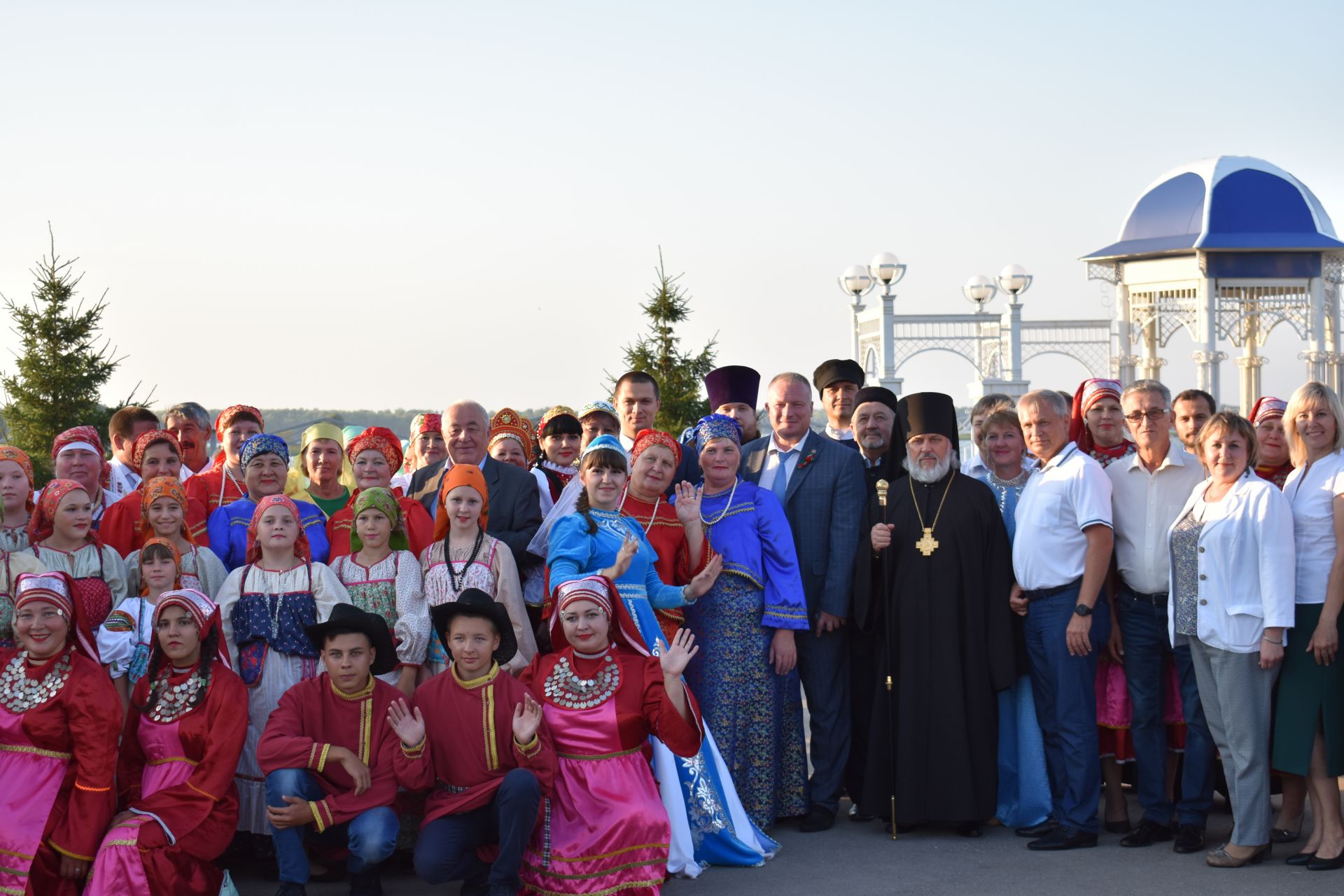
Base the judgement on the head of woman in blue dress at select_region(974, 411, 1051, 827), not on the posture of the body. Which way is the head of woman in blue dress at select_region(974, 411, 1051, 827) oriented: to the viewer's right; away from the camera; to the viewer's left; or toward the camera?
toward the camera

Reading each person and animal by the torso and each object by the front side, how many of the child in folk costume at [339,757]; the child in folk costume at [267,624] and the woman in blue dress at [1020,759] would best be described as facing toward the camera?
3

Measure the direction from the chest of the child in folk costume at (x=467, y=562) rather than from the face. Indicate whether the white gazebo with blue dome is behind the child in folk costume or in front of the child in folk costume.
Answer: behind

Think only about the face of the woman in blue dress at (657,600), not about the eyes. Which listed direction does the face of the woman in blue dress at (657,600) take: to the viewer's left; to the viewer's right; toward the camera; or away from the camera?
toward the camera

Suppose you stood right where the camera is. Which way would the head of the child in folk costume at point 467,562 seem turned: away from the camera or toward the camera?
toward the camera

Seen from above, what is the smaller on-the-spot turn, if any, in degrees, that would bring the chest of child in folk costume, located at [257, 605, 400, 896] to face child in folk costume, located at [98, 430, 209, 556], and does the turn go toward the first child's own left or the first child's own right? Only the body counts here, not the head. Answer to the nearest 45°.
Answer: approximately 135° to the first child's own right

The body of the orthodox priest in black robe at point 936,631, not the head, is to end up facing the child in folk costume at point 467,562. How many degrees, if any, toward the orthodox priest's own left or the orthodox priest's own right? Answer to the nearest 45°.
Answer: approximately 45° to the orthodox priest's own right

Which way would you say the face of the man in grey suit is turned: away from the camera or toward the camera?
toward the camera

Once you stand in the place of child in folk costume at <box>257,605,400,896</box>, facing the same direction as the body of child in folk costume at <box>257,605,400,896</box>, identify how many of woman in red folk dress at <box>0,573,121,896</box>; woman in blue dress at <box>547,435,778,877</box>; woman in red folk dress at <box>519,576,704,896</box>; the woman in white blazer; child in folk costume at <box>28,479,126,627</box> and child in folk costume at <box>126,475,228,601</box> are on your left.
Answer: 3

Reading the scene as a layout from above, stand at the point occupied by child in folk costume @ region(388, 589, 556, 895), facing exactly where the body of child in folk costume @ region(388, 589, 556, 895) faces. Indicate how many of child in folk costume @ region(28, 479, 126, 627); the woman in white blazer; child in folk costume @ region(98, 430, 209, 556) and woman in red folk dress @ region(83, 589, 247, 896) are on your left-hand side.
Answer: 1

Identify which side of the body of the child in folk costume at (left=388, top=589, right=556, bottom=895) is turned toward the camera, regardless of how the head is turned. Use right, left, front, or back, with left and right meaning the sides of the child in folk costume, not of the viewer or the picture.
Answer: front

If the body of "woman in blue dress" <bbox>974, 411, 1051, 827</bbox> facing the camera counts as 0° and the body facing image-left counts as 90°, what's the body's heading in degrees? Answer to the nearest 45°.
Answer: approximately 0°

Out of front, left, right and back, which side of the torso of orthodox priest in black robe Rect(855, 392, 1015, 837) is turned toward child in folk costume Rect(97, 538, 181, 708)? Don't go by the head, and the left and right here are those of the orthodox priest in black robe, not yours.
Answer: right

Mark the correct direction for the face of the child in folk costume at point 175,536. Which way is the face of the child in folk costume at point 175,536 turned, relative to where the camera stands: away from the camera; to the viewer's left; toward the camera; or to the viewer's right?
toward the camera
